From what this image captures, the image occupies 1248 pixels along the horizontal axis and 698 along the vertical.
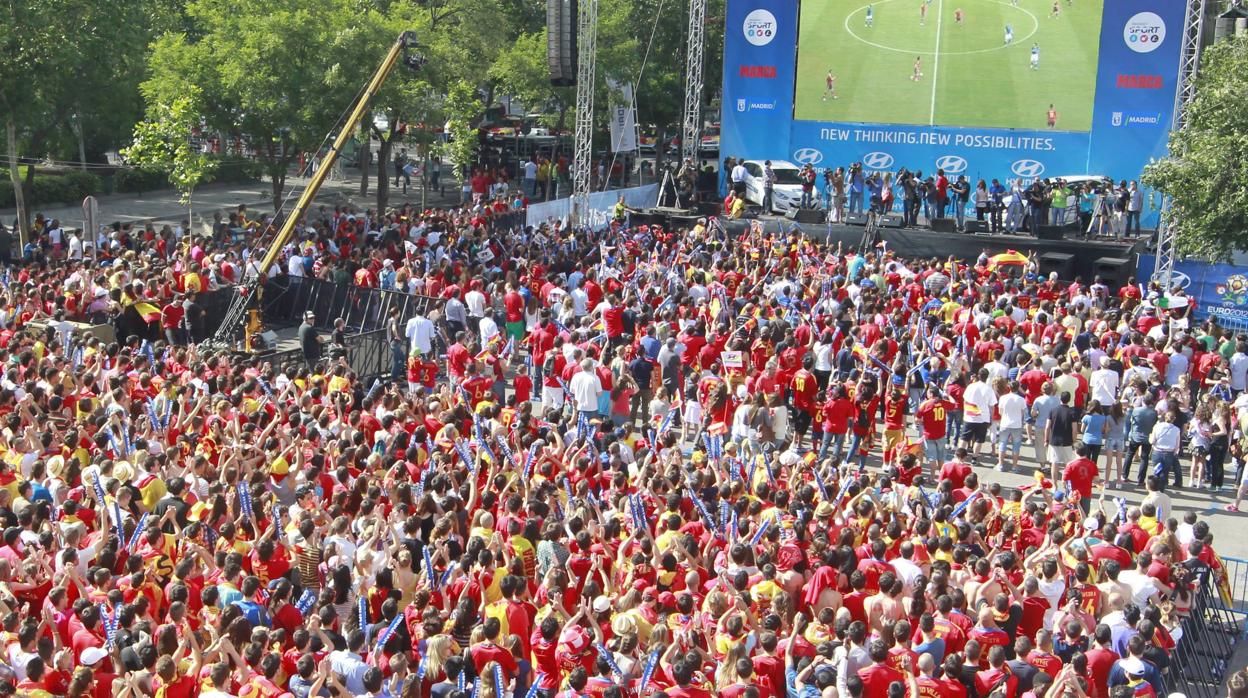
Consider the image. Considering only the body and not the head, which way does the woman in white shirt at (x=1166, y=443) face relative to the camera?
away from the camera

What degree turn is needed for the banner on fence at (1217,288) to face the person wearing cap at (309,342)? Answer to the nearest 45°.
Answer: approximately 45° to its right

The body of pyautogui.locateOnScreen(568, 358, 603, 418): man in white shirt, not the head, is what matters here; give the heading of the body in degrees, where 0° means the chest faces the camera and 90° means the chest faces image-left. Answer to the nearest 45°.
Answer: approximately 180°

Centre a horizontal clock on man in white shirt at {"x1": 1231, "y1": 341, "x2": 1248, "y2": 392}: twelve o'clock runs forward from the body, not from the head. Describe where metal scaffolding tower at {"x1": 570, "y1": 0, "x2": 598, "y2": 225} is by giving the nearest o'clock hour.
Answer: The metal scaffolding tower is roughly at 10 o'clock from the man in white shirt.

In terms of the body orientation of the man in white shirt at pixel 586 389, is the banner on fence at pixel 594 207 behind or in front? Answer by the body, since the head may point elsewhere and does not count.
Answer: in front

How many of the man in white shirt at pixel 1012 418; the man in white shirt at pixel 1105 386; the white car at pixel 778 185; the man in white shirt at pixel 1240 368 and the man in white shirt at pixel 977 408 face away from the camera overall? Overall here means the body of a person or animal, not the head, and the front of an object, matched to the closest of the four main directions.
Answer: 4

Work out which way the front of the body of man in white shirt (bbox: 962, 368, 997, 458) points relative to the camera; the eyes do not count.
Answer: away from the camera

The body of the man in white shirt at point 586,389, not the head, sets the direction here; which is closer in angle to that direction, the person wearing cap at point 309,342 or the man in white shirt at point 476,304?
the man in white shirt

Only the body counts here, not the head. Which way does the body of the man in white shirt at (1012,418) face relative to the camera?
away from the camera

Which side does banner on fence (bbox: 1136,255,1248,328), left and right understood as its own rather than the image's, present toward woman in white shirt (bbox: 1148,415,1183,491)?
front

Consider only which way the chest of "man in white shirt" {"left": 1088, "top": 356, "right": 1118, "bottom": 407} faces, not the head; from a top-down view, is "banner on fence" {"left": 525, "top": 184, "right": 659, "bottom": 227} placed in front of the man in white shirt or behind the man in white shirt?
in front

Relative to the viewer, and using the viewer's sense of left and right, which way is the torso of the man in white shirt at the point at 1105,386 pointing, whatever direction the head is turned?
facing away from the viewer

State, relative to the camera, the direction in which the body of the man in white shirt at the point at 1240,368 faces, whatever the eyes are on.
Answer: away from the camera

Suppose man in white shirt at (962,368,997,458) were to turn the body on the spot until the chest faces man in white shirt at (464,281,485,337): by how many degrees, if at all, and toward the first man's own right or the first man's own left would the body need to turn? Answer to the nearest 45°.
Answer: approximately 90° to the first man's own left

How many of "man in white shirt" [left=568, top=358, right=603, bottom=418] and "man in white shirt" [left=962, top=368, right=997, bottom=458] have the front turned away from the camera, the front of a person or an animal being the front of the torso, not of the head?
2

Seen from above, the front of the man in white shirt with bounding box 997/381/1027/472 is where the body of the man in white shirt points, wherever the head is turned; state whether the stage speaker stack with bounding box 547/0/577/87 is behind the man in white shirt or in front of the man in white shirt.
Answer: in front

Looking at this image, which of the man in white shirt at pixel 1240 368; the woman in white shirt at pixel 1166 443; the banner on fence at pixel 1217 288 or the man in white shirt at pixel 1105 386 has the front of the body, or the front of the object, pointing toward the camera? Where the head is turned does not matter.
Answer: the banner on fence
